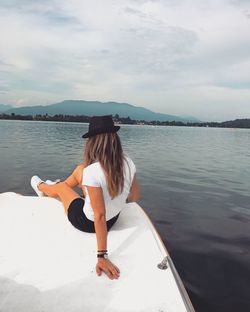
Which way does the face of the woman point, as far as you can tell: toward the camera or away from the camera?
away from the camera

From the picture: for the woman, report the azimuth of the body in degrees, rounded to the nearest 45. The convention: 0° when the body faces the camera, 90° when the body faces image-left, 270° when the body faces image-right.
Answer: approximately 135°
